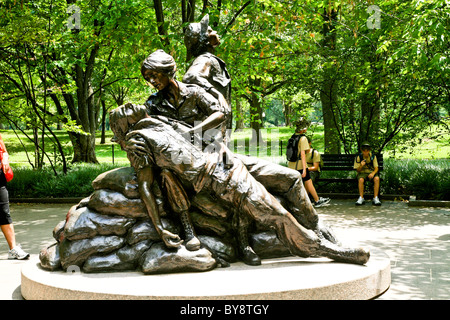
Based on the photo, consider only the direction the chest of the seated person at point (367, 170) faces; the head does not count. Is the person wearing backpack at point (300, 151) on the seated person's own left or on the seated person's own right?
on the seated person's own right

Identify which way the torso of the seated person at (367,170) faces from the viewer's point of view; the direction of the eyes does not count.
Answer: toward the camera

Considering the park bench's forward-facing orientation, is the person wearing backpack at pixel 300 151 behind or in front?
in front

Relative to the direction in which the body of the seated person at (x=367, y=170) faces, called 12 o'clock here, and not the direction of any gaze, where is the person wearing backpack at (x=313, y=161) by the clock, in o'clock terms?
The person wearing backpack is roughly at 3 o'clock from the seated person.

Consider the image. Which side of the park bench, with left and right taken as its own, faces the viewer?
front

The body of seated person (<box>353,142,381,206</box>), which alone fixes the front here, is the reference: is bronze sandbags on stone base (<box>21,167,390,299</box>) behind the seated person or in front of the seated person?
in front

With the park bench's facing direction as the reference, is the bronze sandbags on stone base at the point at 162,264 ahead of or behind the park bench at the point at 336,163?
ahead

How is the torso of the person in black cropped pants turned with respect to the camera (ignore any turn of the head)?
to the viewer's right
